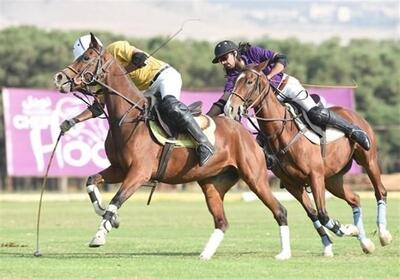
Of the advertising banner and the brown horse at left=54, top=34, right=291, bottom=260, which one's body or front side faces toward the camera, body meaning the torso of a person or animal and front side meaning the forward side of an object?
the advertising banner

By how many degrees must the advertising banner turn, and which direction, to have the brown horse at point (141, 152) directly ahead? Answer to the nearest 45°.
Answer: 0° — it already faces it

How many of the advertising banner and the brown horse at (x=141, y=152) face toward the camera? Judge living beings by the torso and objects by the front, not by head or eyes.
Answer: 1

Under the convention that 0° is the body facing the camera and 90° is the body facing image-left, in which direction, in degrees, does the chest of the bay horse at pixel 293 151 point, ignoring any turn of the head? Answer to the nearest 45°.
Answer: approximately 45°

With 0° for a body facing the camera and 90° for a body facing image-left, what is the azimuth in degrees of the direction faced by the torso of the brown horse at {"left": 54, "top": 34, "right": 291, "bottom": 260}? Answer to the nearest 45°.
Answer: approximately 90°

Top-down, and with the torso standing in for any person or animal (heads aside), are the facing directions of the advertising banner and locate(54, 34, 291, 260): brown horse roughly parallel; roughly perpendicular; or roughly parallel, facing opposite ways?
roughly perpendicular

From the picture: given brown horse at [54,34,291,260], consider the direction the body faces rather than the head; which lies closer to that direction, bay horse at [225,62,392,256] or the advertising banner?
the advertising banner

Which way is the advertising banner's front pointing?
toward the camera

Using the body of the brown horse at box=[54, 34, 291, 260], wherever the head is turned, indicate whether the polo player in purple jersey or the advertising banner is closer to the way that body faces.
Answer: the advertising banner

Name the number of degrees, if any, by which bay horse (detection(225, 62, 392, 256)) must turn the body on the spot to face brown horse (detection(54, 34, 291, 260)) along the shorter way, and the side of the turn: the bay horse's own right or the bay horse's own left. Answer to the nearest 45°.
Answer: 0° — it already faces it

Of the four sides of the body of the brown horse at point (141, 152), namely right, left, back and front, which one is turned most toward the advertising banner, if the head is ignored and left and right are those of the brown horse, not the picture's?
right
